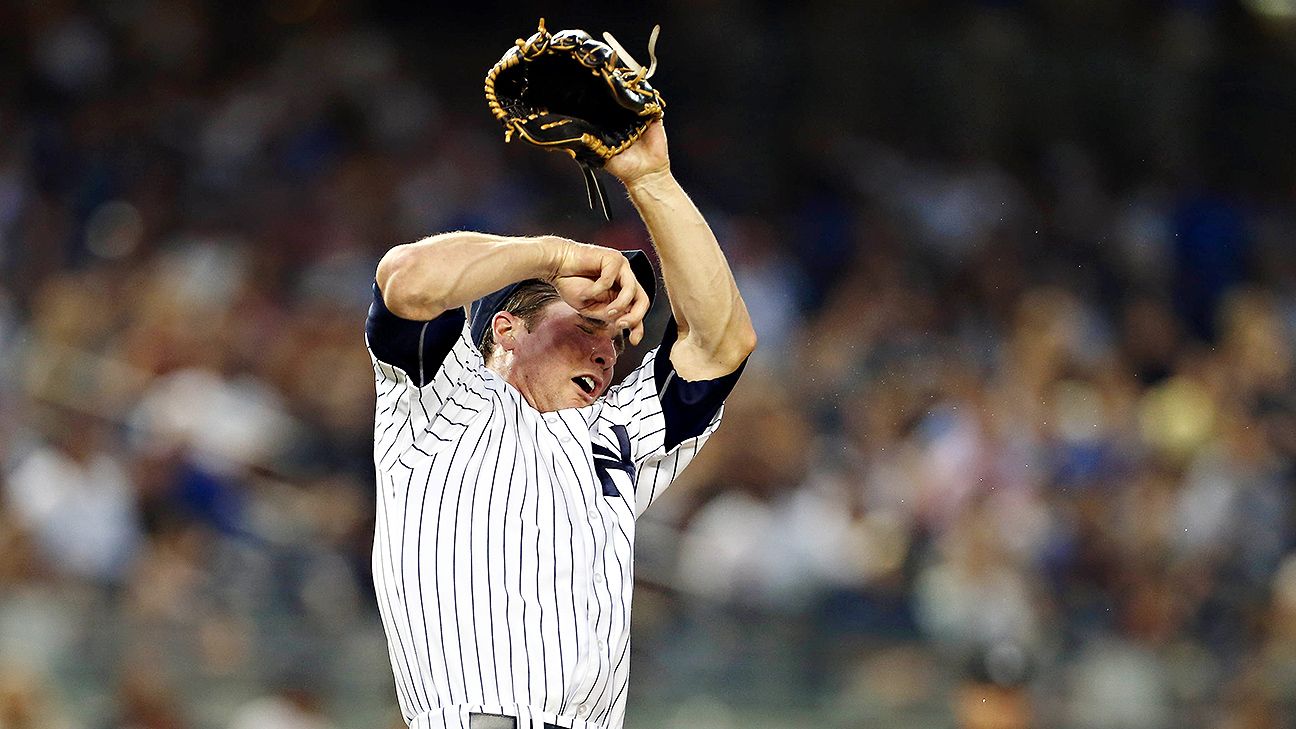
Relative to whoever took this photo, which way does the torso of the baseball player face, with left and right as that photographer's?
facing the viewer and to the right of the viewer

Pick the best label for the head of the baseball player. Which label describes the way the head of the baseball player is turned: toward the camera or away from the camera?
toward the camera
